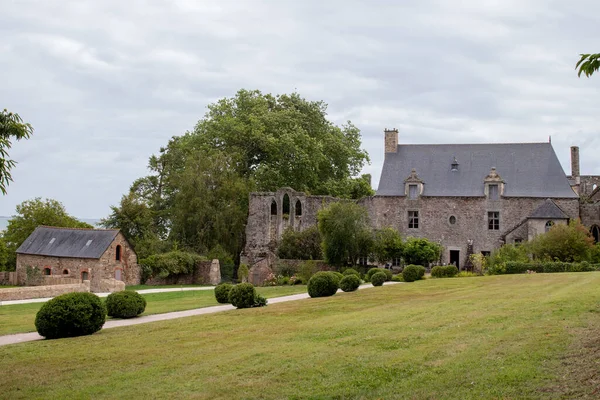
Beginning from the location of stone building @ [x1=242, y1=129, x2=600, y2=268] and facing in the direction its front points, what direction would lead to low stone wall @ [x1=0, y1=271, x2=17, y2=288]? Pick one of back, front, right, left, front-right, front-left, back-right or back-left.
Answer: right

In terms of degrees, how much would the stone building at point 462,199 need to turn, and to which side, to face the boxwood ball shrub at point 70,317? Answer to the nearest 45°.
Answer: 0° — it already faces it

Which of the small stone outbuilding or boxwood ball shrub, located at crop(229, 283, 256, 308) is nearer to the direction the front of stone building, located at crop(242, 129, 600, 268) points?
the boxwood ball shrub

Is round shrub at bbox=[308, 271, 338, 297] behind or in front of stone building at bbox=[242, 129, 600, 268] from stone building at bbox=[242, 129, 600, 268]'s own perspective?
in front

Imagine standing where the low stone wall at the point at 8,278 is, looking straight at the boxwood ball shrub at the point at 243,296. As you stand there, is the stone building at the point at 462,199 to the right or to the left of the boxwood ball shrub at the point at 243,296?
left

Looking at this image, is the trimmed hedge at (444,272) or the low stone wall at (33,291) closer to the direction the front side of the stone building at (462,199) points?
the trimmed hedge

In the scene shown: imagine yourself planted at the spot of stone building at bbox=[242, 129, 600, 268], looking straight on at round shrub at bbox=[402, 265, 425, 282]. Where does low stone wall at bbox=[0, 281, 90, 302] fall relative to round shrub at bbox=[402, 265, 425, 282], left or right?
right

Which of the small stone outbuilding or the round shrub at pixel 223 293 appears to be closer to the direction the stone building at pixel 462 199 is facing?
the round shrub

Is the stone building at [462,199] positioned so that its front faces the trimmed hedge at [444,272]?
yes

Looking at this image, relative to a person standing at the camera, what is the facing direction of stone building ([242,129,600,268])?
facing the viewer

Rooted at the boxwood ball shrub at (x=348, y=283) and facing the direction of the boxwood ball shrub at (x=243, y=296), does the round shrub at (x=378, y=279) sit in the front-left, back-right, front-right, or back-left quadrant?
back-right

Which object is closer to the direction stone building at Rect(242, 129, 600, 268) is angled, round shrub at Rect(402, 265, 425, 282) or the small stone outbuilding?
the round shrub

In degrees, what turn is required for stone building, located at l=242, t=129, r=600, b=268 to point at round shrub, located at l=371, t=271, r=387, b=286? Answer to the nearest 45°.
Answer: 0° — it already faces it

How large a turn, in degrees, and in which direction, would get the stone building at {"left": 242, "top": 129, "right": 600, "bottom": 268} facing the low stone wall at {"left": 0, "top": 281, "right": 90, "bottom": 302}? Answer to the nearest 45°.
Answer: approximately 45° to its right

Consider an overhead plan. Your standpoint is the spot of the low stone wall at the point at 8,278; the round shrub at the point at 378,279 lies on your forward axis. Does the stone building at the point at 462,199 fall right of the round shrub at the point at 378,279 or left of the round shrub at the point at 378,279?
left
